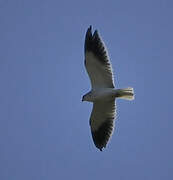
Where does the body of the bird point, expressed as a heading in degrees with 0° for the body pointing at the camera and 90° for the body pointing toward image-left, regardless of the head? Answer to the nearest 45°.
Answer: approximately 90°
